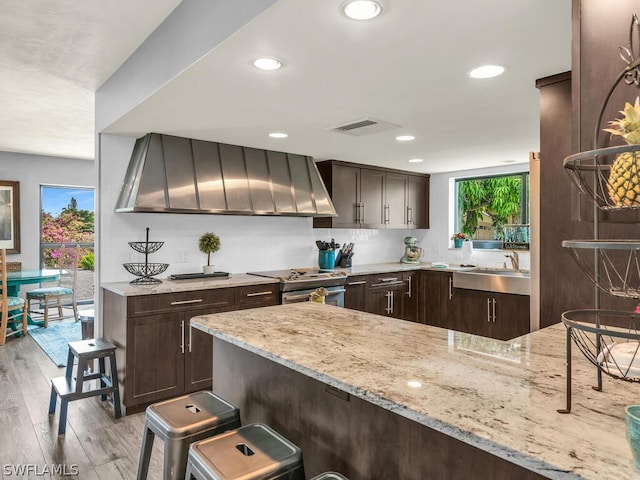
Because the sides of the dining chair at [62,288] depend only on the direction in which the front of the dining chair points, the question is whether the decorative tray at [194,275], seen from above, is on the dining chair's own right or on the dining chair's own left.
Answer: on the dining chair's own left

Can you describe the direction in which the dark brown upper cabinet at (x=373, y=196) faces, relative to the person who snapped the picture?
facing the viewer and to the right of the viewer

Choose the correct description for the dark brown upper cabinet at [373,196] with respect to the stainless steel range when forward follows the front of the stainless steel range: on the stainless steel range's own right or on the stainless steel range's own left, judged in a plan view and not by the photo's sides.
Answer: on the stainless steel range's own left

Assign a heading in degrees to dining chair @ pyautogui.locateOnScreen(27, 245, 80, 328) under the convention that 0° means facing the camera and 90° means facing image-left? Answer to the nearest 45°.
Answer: approximately 45°

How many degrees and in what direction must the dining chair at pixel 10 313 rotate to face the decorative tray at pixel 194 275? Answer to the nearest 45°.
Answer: approximately 90° to its right

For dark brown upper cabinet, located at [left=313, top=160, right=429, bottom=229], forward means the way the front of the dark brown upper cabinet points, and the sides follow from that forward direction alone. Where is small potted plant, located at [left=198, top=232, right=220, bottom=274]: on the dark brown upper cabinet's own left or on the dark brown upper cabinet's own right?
on the dark brown upper cabinet's own right

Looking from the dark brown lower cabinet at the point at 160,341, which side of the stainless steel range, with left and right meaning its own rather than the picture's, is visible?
right

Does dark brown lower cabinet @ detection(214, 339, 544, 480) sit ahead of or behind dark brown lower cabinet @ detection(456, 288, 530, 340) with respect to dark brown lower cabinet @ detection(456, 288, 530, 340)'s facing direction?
ahead

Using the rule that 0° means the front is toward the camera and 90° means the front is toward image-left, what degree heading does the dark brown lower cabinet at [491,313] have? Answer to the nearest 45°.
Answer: approximately 45°

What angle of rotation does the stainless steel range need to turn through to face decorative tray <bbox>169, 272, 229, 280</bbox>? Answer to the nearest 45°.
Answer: approximately 135° to its right
